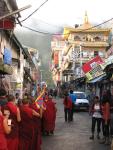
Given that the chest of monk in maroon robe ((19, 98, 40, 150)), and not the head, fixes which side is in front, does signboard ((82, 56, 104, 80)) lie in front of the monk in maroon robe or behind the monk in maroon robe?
in front

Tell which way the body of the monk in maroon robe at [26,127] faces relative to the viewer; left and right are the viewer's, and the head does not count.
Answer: facing away from the viewer and to the right of the viewer

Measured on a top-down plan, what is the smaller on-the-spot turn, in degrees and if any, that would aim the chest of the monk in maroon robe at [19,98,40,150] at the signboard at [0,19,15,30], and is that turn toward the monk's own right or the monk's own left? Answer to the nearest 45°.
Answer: approximately 45° to the monk's own left

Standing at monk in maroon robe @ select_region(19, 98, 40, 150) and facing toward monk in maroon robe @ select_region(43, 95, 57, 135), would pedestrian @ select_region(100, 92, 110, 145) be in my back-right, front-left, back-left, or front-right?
front-right

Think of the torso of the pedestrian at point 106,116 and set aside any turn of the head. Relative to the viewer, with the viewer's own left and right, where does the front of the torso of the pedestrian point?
facing the viewer and to the left of the viewer

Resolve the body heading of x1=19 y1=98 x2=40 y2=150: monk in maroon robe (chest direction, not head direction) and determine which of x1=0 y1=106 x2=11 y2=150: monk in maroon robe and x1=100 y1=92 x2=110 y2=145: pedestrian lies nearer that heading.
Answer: the pedestrian

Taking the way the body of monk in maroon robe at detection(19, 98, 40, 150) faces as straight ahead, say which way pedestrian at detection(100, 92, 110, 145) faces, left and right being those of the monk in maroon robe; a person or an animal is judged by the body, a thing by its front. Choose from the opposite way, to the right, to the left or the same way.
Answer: the opposite way

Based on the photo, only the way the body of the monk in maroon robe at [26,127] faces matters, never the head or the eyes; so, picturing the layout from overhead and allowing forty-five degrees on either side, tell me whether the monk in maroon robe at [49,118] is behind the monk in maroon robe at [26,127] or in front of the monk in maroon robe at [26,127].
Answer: in front
